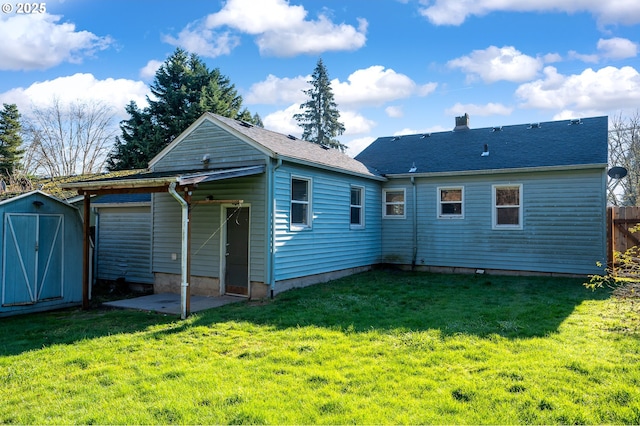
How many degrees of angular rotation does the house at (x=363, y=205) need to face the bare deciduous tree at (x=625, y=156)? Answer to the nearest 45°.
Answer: approximately 45° to its right

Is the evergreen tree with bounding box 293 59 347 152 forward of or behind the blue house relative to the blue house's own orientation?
forward

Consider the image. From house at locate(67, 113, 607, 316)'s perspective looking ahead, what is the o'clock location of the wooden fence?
The wooden fence is roughly at 3 o'clock from the house.

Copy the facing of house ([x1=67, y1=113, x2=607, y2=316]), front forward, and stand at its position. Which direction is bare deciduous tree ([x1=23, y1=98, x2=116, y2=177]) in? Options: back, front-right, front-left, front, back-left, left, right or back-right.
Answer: front-left

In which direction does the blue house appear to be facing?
away from the camera

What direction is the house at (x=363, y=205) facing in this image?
away from the camera
